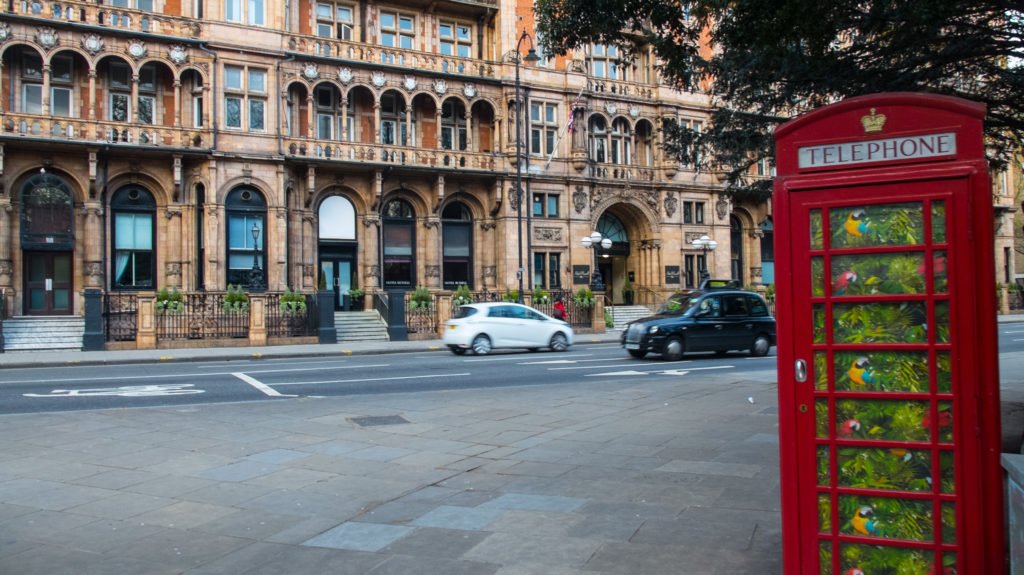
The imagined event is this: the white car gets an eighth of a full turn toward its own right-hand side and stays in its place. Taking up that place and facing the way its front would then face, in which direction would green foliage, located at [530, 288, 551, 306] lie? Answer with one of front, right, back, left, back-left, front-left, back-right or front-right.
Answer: left

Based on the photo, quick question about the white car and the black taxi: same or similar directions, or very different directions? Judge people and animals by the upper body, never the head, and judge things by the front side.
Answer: very different directions

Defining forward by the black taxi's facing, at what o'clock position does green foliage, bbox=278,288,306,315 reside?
The green foliage is roughly at 2 o'clock from the black taxi.

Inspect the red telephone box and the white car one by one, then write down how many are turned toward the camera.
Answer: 1

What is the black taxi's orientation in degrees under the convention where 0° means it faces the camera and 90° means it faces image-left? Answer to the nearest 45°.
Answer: approximately 45°

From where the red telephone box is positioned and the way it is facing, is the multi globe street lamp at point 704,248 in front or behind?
behind

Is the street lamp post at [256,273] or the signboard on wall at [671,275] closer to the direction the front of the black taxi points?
the street lamp post

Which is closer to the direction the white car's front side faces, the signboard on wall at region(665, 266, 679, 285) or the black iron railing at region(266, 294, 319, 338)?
the signboard on wall

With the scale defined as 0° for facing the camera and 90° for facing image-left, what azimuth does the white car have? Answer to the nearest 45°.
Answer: approximately 225°
